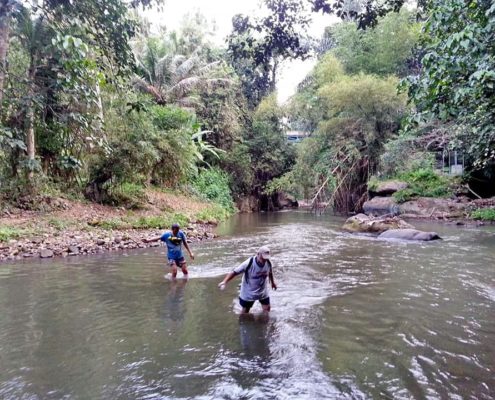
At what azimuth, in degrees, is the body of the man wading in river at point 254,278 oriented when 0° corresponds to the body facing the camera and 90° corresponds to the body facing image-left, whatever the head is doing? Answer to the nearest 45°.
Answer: approximately 315°

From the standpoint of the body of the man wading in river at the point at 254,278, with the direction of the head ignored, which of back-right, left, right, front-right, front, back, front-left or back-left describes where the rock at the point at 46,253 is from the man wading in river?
back

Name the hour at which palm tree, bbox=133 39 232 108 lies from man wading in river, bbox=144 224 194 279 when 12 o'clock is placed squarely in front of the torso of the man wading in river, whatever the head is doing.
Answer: The palm tree is roughly at 6 o'clock from the man wading in river.

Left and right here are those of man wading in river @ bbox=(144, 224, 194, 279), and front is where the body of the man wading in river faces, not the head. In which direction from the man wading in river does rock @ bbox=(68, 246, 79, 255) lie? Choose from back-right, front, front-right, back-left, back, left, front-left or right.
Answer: back-right

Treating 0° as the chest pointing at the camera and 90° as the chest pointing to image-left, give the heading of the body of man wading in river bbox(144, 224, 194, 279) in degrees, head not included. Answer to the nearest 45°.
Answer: approximately 0°

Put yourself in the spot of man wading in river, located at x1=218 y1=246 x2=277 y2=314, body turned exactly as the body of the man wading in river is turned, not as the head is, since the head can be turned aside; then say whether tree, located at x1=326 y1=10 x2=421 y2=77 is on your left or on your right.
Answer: on your left

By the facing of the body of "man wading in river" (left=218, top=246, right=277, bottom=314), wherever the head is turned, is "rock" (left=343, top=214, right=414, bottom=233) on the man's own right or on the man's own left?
on the man's own left

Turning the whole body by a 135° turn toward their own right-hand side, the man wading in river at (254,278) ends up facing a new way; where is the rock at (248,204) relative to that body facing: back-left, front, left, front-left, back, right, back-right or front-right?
right

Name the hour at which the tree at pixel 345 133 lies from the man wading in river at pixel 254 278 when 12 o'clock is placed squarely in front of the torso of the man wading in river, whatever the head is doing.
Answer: The tree is roughly at 8 o'clock from the man wading in river.

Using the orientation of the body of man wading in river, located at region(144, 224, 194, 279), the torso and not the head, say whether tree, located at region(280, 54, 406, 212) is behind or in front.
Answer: behind
